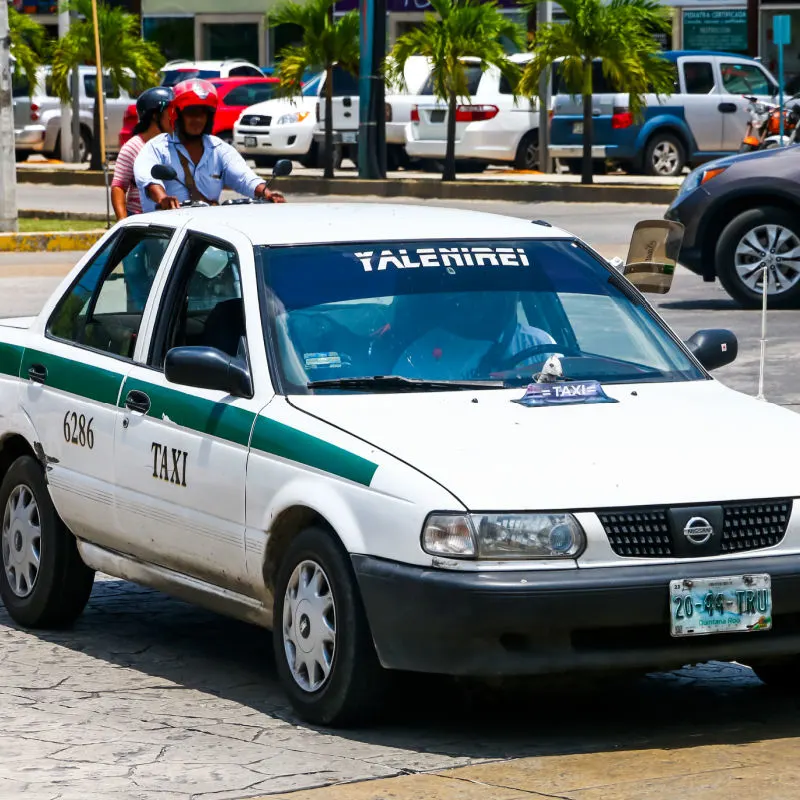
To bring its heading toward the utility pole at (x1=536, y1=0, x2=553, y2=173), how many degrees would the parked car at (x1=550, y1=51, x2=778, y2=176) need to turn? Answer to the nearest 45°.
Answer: approximately 135° to its left

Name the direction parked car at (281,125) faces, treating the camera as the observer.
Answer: facing the viewer and to the left of the viewer

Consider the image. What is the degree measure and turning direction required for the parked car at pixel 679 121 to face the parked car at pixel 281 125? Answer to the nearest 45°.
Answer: approximately 135° to its left

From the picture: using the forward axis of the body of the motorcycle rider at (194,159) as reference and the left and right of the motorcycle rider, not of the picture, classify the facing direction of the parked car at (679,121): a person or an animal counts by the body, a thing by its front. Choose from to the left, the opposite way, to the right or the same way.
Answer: to the left

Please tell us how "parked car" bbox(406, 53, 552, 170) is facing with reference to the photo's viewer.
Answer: facing away from the viewer and to the right of the viewer

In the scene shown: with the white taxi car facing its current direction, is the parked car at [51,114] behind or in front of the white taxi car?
behind

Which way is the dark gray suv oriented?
to the viewer's left

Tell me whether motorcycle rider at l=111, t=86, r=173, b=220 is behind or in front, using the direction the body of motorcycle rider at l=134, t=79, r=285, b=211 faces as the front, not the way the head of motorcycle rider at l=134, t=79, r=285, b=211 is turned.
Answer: behind

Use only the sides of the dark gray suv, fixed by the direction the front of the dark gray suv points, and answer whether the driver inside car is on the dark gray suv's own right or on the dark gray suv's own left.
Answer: on the dark gray suv's own left

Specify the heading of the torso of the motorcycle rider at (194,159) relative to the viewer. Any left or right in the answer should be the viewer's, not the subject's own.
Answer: facing the viewer and to the right of the viewer

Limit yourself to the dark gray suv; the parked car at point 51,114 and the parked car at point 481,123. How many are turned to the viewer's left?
1

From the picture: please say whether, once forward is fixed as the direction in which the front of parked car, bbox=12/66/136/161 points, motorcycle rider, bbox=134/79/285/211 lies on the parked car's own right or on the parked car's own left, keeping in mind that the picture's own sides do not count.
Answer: on the parked car's own right
